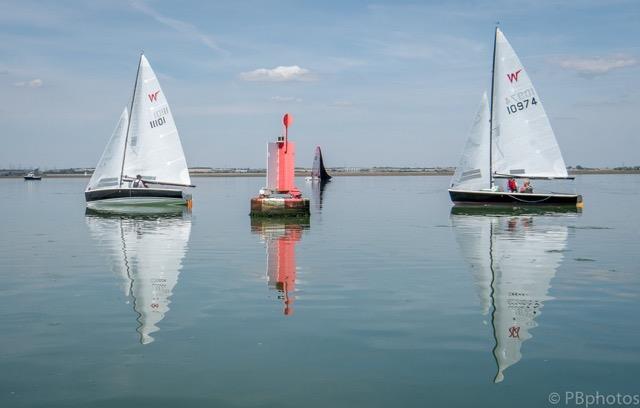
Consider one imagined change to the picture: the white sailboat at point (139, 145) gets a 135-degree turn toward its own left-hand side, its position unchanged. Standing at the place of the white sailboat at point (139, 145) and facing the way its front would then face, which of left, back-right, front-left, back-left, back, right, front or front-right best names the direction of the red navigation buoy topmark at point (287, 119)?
front

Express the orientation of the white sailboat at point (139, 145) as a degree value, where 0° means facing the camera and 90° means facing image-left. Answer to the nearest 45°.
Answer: approximately 90°
